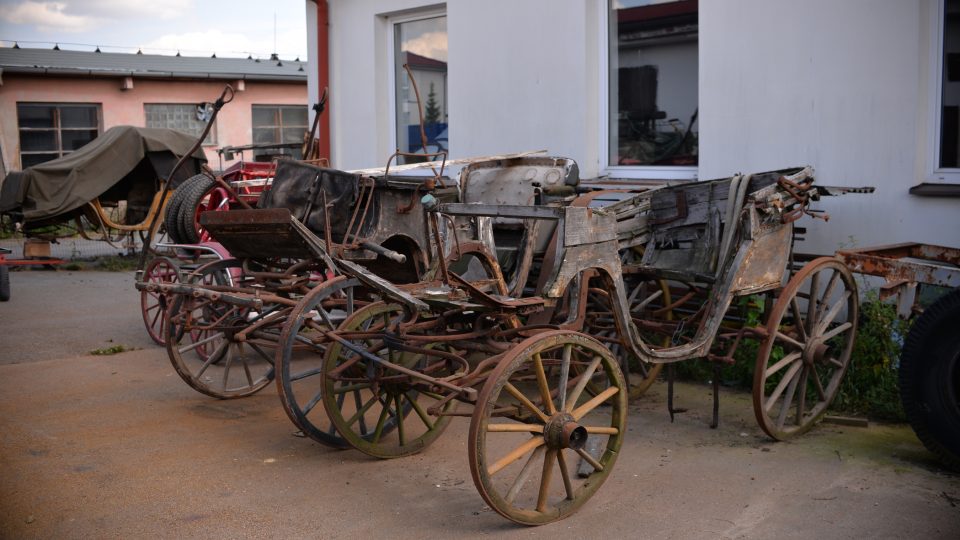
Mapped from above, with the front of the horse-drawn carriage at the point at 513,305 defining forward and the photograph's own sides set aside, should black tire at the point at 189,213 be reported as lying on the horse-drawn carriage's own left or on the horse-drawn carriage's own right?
on the horse-drawn carriage's own right

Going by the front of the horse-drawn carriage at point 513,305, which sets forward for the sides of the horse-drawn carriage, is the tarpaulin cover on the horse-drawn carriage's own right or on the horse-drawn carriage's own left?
on the horse-drawn carriage's own right

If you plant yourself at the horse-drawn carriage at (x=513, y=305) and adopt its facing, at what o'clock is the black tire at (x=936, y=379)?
The black tire is roughly at 8 o'clock from the horse-drawn carriage.

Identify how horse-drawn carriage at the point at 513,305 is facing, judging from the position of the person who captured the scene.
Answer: facing the viewer and to the left of the viewer

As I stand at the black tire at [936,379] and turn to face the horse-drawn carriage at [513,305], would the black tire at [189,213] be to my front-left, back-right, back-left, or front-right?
front-right
